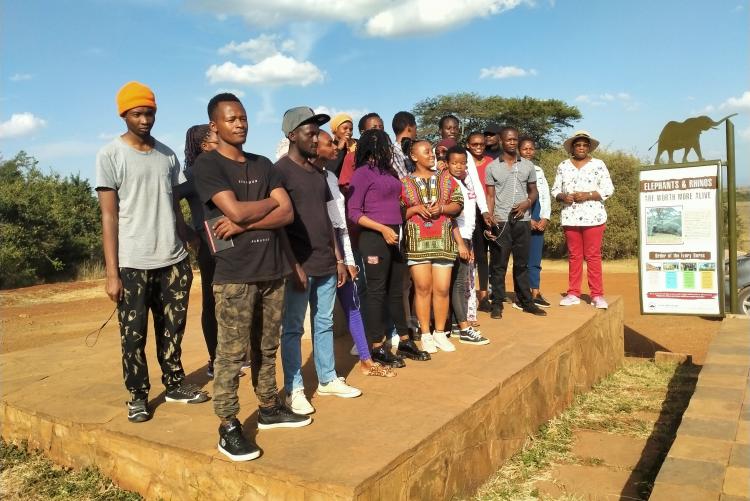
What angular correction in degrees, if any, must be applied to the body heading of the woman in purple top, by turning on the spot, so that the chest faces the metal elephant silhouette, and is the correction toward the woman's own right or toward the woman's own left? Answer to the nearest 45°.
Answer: approximately 90° to the woman's own left

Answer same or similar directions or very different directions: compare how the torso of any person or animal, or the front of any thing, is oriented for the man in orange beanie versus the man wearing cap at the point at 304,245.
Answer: same or similar directions

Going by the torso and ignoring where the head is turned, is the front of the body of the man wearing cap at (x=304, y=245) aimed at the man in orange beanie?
no

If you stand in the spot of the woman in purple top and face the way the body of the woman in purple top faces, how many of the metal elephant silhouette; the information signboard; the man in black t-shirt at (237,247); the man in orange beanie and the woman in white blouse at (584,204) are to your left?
3

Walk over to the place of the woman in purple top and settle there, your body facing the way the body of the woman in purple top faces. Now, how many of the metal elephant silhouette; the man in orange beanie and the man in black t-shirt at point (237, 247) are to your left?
1

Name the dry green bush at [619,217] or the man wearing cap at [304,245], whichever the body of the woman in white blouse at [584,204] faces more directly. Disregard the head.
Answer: the man wearing cap

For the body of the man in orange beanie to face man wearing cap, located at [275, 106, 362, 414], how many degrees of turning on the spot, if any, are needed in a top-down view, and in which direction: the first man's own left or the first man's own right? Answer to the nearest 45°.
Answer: approximately 45° to the first man's own left

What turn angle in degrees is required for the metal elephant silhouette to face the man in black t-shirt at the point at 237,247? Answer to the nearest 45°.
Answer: approximately 90° to its right

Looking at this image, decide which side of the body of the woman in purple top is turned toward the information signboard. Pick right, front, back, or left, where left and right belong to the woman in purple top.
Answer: left

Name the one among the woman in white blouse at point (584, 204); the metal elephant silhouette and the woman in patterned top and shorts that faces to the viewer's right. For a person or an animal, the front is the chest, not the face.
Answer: the metal elephant silhouette

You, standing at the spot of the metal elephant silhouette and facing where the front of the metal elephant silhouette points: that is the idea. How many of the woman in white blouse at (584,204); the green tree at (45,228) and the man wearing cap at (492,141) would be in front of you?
0

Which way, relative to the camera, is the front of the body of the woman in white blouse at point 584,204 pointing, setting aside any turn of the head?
toward the camera

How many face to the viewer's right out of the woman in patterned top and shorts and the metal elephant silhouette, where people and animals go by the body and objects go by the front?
1

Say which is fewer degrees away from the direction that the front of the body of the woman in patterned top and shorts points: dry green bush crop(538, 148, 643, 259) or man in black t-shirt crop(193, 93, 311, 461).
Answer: the man in black t-shirt

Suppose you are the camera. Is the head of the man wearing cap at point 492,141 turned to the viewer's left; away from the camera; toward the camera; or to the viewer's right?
toward the camera

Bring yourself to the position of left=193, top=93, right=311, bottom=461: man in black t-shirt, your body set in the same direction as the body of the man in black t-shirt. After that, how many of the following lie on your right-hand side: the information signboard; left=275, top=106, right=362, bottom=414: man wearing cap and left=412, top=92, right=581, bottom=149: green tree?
0

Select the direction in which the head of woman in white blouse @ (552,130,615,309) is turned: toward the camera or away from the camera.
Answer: toward the camera

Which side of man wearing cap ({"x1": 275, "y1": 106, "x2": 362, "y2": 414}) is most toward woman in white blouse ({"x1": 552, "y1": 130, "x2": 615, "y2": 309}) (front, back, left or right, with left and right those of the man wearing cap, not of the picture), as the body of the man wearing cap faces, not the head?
left

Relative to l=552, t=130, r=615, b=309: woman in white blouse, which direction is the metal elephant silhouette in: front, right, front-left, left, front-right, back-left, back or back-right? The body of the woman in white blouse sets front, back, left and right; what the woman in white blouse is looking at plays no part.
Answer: back-left
